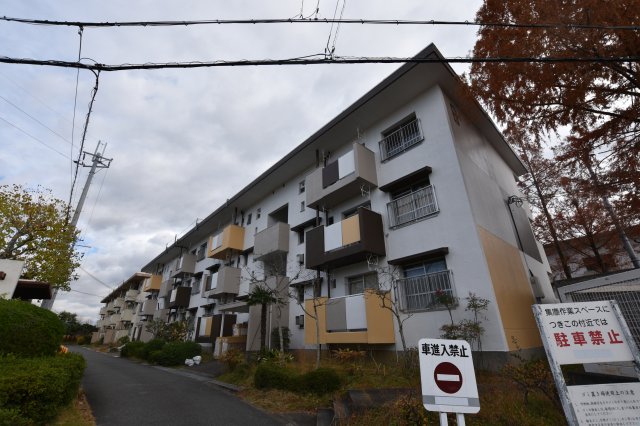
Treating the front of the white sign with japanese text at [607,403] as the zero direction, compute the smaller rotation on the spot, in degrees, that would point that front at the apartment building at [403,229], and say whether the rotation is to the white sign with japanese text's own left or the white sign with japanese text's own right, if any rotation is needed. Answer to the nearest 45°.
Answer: approximately 135° to the white sign with japanese text's own right

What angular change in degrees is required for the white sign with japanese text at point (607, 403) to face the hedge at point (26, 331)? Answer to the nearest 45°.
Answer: approximately 45° to its right

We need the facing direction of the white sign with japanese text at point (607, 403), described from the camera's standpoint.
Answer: facing the viewer

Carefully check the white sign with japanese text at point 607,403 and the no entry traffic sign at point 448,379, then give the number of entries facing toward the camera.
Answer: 2

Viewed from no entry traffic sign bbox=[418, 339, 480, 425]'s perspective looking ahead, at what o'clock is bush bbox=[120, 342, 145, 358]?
The bush is roughly at 4 o'clock from the no entry traffic sign.

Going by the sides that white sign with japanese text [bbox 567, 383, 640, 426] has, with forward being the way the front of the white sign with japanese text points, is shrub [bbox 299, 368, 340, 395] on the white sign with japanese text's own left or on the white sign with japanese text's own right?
on the white sign with japanese text's own right

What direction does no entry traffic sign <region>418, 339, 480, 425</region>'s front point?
toward the camera

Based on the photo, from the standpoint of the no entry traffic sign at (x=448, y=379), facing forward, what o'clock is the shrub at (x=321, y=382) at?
The shrub is roughly at 5 o'clock from the no entry traffic sign.

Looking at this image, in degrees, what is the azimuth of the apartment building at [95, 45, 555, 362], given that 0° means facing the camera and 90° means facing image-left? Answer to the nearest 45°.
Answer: approximately 45°

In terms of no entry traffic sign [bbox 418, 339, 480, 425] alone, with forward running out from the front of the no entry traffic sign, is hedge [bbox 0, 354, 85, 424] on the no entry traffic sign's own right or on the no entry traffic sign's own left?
on the no entry traffic sign's own right

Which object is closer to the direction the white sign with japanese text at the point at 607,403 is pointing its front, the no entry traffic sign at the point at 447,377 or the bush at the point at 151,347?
the no entry traffic sign

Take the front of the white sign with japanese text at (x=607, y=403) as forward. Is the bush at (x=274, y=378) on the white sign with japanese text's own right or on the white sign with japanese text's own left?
on the white sign with japanese text's own right

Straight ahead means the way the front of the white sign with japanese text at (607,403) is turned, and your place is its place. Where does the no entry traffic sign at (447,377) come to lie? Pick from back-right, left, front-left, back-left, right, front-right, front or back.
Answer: front-right

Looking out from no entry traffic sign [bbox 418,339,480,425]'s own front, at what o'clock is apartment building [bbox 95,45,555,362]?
The apartment building is roughly at 6 o'clock from the no entry traffic sign.

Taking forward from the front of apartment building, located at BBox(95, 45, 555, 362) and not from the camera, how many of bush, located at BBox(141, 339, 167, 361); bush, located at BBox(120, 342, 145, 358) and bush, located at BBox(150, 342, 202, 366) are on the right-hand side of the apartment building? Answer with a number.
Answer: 3
